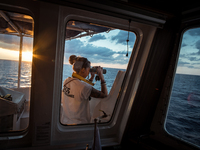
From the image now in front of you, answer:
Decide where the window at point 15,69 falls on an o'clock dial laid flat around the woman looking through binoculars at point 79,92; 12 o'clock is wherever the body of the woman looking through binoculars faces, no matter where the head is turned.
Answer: The window is roughly at 7 o'clock from the woman looking through binoculars.

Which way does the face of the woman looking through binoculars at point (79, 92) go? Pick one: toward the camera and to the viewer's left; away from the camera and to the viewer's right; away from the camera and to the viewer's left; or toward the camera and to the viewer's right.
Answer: away from the camera and to the viewer's right

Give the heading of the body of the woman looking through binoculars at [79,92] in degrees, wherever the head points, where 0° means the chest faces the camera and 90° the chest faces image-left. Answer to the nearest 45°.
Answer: approximately 225°
